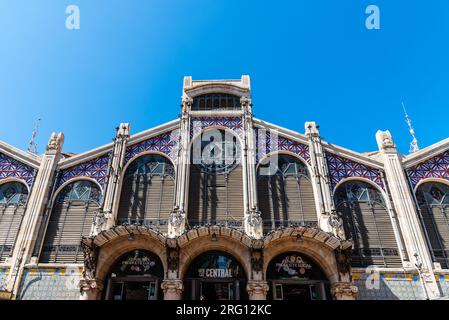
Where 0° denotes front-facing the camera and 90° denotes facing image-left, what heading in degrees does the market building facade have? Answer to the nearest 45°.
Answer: approximately 0°
